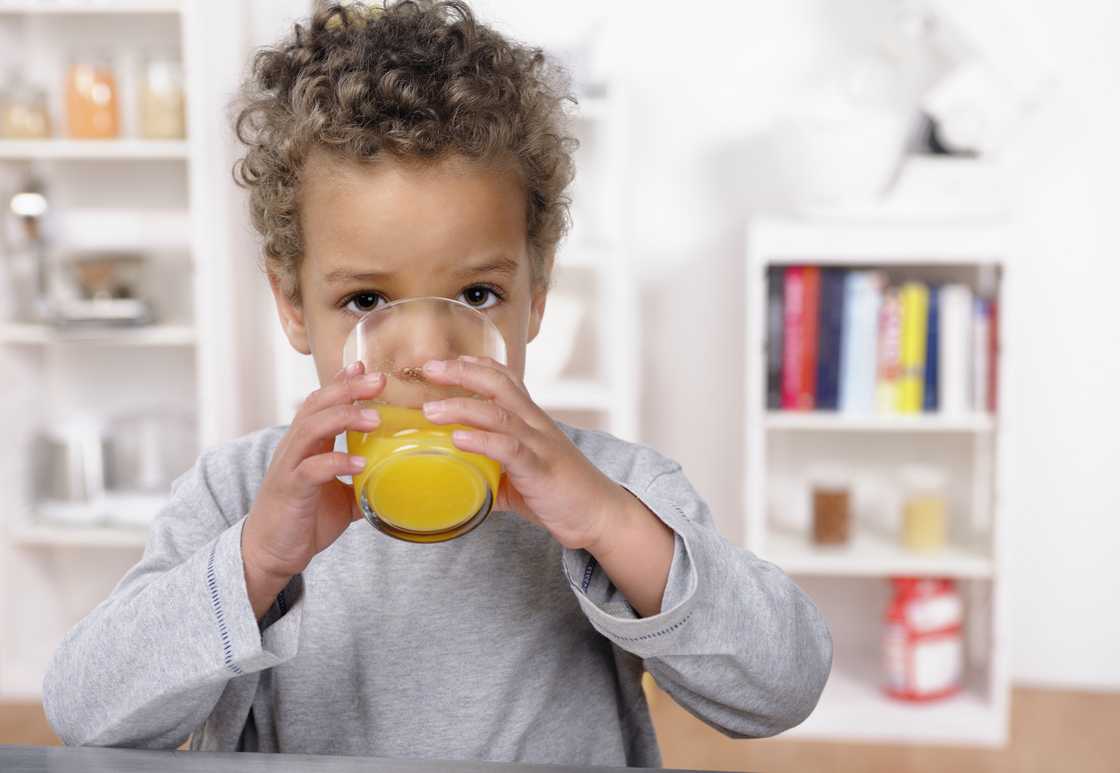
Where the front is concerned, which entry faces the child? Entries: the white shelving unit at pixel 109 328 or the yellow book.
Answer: the white shelving unit

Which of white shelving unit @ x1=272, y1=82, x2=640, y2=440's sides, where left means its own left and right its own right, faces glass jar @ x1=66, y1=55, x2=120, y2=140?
right

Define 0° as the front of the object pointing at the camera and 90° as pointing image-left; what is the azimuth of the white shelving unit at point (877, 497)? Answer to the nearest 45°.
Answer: approximately 0°
